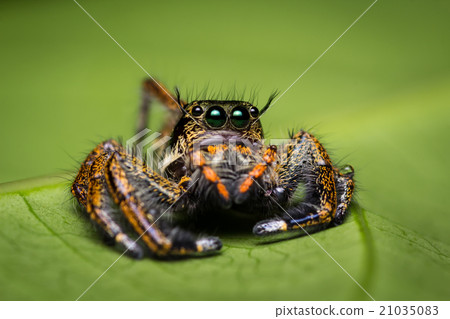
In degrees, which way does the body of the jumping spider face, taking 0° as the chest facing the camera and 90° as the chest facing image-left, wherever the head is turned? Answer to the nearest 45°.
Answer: approximately 0°
